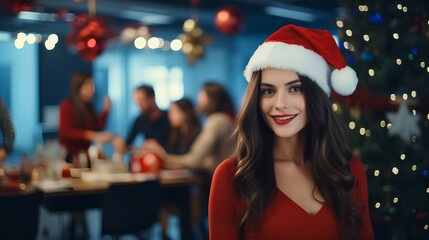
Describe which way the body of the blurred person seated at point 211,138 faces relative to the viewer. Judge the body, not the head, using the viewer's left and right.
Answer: facing to the left of the viewer

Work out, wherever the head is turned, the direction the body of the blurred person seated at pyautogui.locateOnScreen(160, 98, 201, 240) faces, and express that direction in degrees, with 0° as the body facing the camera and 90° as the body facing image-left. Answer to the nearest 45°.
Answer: approximately 45°

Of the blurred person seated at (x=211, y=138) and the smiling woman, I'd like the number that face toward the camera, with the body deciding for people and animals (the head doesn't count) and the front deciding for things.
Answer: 1

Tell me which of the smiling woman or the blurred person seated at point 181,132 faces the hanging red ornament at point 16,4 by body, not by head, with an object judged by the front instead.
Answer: the blurred person seated

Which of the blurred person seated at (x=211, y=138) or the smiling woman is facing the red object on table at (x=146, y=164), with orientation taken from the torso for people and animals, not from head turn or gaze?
the blurred person seated

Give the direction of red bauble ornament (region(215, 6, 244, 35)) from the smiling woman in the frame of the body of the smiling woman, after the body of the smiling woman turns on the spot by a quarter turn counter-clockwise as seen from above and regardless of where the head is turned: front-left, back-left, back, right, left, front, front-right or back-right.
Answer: left
